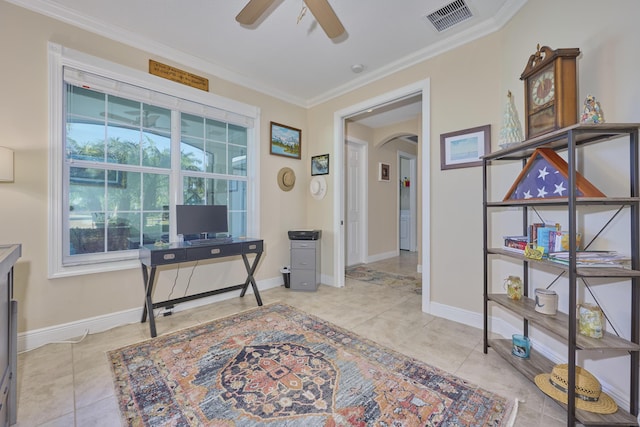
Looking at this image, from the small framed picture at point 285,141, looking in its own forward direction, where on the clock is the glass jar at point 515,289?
The glass jar is roughly at 12 o'clock from the small framed picture.

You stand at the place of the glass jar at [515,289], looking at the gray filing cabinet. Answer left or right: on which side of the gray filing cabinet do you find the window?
left

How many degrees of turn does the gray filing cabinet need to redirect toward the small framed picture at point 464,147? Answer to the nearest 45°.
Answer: approximately 45° to its left

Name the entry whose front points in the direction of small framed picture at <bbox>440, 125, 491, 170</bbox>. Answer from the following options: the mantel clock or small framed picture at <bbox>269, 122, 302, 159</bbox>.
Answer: small framed picture at <bbox>269, 122, 302, 159</bbox>

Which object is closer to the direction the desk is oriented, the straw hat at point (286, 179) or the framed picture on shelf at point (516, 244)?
the framed picture on shelf

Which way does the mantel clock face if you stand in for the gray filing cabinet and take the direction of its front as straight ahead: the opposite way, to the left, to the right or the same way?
to the right

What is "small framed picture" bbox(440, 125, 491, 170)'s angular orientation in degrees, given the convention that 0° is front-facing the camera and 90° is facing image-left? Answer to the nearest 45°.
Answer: approximately 45°

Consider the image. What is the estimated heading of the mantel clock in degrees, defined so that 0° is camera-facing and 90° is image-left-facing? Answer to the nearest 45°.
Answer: approximately 45°

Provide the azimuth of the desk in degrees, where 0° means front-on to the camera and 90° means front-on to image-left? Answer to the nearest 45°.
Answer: approximately 315°

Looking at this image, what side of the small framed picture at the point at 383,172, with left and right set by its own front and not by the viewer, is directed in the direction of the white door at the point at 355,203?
right

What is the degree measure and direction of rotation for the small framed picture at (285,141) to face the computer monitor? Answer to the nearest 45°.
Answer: approximately 90° to its right
